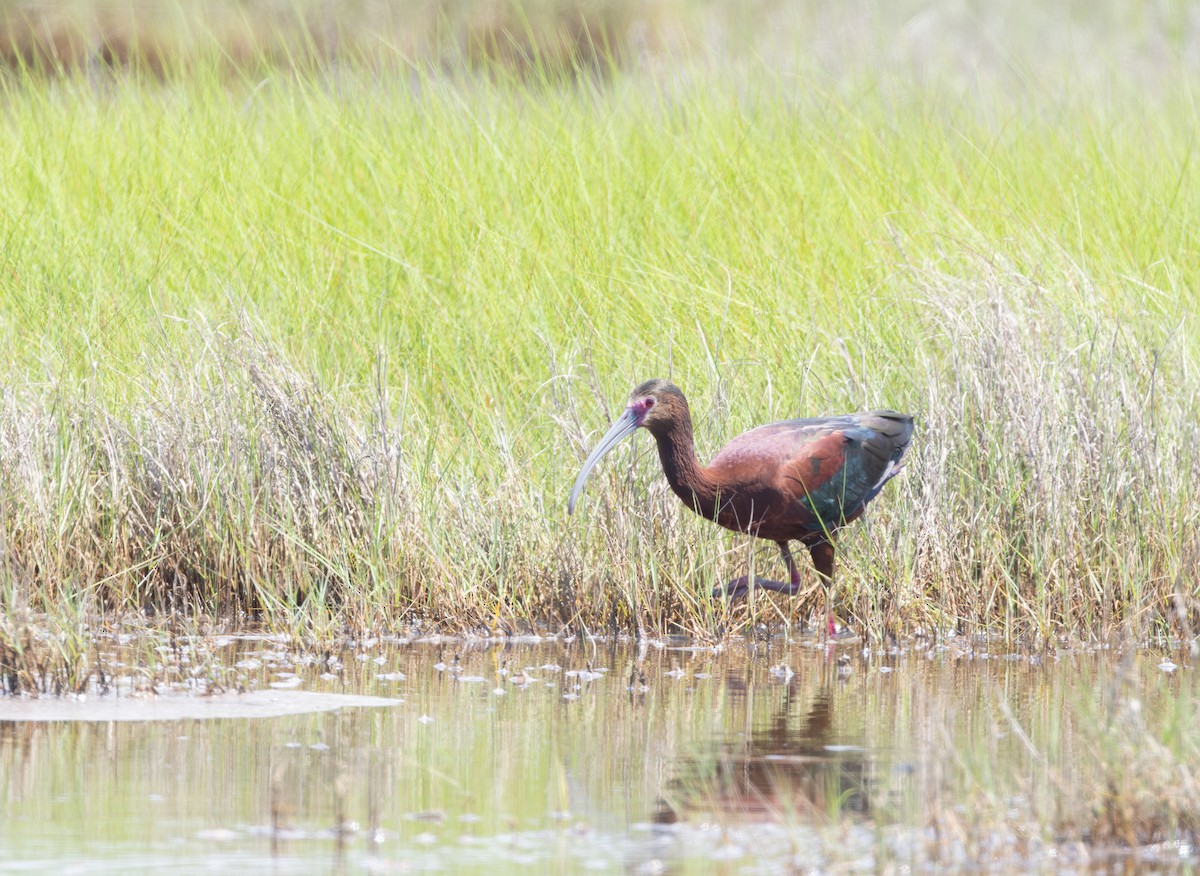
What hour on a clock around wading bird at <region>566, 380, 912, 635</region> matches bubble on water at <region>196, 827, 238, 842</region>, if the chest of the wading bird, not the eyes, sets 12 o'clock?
The bubble on water is roughly at 10 o'clock from the wading bird.

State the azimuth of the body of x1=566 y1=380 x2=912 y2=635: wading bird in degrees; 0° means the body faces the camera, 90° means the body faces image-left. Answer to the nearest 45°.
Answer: approximately 90°
